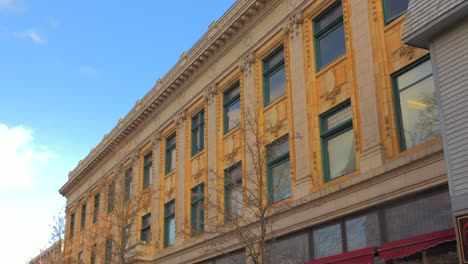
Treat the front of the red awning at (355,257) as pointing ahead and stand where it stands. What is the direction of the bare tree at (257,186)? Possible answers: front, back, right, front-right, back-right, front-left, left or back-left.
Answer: right

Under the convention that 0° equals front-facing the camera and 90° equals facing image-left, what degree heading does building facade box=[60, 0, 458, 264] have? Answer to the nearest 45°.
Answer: approximately 45°
